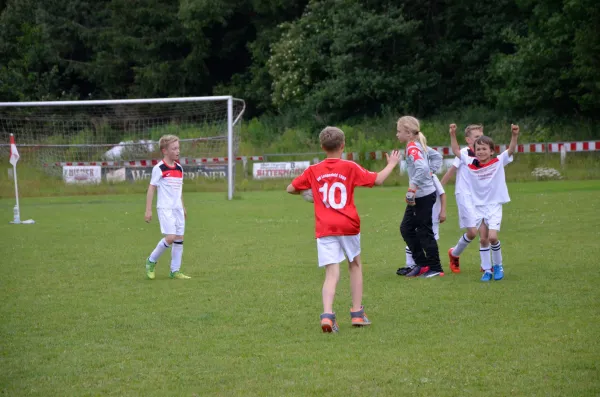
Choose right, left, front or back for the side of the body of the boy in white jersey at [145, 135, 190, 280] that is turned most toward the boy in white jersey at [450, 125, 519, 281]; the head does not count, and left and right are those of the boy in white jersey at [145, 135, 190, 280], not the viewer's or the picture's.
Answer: front

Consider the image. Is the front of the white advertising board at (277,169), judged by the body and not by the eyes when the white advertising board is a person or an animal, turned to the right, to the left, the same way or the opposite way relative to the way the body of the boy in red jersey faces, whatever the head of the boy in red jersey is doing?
the opposite way

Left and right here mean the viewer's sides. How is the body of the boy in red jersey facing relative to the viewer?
facing away from the viewer

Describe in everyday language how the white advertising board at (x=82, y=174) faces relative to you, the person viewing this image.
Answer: facing the viewer

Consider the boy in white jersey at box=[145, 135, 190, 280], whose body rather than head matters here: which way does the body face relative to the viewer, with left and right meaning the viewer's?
facing the viewer and to the right of the viewer

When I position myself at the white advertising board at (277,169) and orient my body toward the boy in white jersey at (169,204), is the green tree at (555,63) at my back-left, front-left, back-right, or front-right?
back-left

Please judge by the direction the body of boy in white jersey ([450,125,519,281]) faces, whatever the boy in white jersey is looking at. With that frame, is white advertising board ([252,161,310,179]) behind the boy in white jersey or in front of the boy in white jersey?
behind

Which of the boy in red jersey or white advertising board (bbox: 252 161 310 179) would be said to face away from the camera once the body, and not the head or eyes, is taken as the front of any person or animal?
the boy in red jersey

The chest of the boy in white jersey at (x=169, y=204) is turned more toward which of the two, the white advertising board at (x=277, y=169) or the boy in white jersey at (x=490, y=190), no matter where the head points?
the boy in white jersey at (x=490, y=190)

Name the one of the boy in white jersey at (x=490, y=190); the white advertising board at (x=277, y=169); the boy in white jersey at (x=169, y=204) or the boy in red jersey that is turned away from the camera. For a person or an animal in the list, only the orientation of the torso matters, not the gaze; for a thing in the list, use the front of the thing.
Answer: the boy in red jersey

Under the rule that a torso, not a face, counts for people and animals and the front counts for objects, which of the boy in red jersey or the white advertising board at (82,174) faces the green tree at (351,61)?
the boy in red jersey

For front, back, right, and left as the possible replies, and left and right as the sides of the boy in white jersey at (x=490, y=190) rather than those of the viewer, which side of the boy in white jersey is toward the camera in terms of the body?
front

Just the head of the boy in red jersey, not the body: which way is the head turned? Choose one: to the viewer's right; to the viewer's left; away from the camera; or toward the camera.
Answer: away from the camera

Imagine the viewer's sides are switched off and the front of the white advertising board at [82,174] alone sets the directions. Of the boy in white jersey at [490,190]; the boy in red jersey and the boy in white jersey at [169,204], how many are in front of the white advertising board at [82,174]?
3

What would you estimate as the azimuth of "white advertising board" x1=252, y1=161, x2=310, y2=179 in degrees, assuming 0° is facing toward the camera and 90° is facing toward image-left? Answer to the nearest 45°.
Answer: approximately 0°
